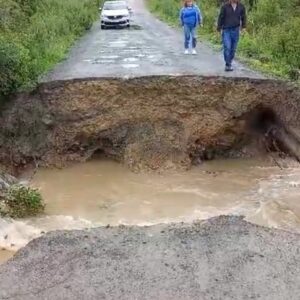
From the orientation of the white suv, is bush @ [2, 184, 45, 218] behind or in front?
in front

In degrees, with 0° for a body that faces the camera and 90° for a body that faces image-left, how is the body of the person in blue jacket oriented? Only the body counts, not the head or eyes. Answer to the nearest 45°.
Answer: approximately 0°
